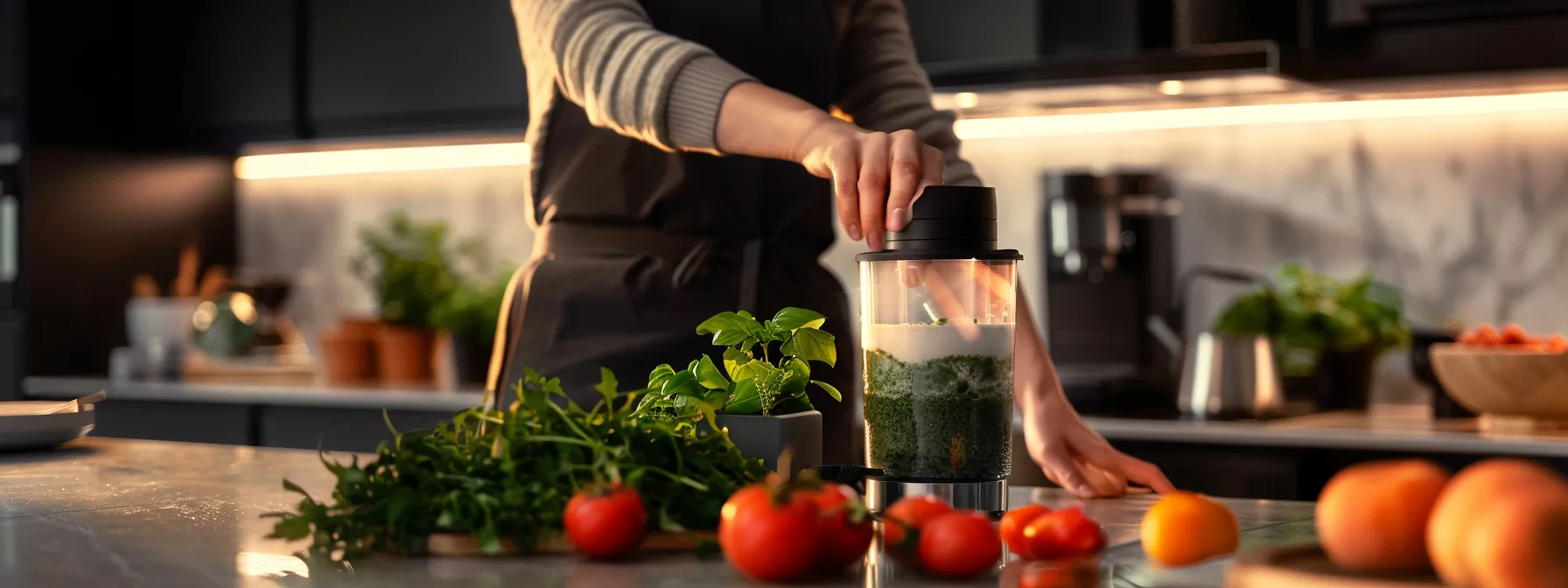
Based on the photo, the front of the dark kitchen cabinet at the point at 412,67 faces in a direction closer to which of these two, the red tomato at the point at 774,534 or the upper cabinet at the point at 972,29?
the red tomato

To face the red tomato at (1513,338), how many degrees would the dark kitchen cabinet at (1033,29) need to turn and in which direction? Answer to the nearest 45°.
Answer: approximately 90° to its left

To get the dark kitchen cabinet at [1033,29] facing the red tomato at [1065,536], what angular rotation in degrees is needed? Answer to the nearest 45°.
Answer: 0° — it already faces it

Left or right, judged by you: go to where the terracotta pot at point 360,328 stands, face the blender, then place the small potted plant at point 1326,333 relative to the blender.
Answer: left

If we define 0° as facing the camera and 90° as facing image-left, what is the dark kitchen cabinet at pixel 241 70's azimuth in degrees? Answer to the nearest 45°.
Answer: approximately 0°

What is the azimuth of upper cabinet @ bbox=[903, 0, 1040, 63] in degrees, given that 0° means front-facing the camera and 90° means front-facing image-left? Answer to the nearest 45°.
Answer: approximately 0°

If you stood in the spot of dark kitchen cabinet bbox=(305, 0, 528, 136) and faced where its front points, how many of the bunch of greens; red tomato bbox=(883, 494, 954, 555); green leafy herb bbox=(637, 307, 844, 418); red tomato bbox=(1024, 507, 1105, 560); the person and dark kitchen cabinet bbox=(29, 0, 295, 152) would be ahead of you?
5

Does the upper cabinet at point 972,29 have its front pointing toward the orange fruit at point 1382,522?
yes

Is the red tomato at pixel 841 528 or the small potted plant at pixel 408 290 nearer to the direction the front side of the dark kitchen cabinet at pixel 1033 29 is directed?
the red tomato
